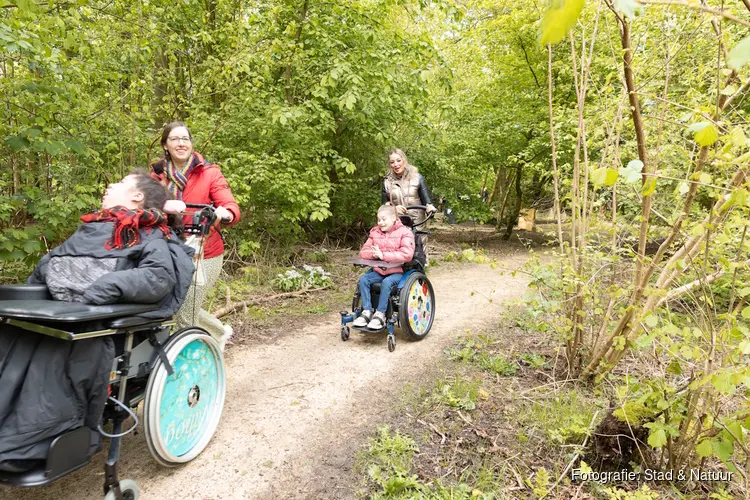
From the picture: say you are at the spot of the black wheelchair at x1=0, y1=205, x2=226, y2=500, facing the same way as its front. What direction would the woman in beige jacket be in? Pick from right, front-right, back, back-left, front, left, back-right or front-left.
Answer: back

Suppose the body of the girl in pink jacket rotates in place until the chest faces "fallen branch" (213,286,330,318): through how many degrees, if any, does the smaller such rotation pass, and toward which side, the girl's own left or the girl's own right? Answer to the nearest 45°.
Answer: approximately 90° to the girl's own right

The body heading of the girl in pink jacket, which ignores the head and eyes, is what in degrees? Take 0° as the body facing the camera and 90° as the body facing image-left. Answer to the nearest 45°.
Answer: approximately 45°

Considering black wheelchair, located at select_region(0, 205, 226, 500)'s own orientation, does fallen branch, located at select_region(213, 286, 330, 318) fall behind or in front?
behind

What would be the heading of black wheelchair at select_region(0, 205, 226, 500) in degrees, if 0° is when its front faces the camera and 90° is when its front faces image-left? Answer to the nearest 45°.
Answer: approximately 45°

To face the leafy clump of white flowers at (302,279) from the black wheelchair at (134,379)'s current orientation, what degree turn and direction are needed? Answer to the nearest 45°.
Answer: approximately 180°
